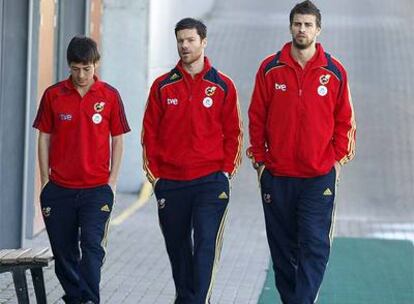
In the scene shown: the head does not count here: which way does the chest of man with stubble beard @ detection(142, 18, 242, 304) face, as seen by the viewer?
toward the camera

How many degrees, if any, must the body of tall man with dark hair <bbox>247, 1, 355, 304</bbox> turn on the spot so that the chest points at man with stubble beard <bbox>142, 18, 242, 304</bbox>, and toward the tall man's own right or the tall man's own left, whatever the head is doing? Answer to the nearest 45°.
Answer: approximately 90° to the tall man's own right

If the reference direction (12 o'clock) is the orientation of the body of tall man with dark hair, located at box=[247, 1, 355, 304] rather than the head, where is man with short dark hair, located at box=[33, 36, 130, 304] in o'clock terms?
The man with short dark hair is roughly at 3 o'clock from the tall man with dark hair.

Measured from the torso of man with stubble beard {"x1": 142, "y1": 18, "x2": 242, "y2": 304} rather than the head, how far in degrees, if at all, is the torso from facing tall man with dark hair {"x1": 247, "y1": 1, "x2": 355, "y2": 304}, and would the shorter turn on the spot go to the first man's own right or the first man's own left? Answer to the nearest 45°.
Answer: approximately 90° to the first man's own left

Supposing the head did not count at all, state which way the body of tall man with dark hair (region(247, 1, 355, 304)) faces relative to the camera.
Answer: toward the camera

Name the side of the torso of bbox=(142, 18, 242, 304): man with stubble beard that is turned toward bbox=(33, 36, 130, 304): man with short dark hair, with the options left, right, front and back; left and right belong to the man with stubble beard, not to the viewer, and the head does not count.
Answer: right

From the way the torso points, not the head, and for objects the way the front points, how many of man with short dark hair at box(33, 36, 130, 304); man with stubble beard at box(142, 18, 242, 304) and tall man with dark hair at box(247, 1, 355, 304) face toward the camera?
3
